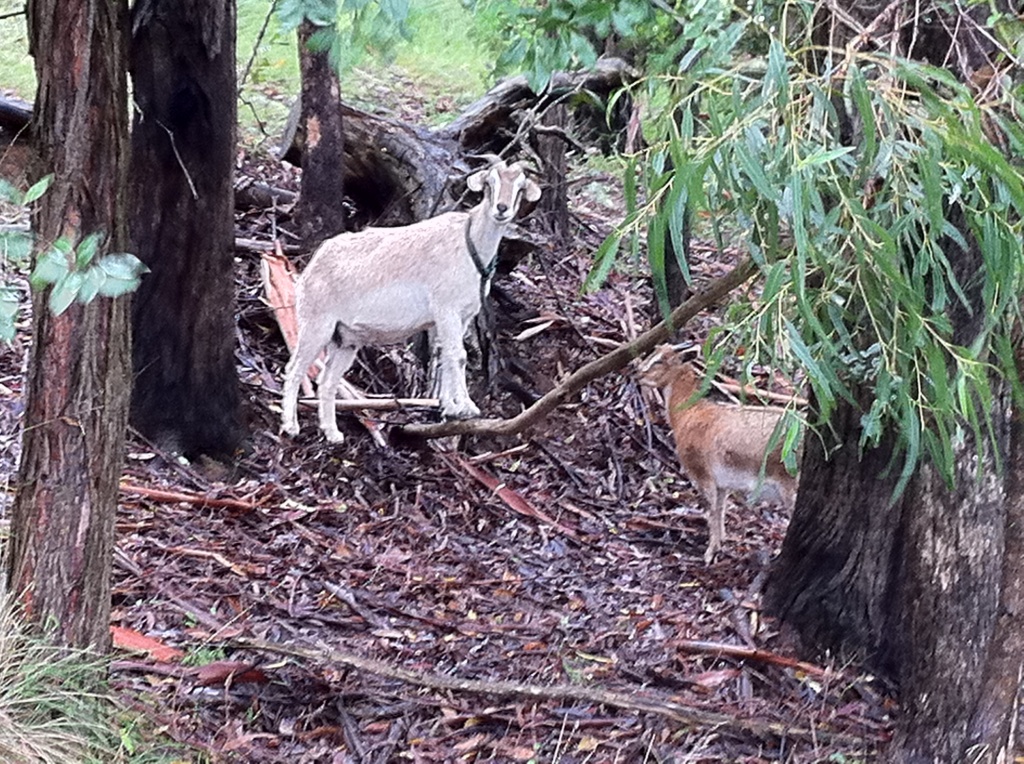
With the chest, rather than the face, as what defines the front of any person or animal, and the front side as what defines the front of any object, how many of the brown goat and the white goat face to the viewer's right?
1

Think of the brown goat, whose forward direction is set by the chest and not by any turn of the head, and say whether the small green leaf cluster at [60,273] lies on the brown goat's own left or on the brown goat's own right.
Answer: on the brown goat's own left

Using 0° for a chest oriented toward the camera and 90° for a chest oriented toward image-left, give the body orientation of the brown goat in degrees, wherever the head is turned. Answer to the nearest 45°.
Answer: approximately 90°

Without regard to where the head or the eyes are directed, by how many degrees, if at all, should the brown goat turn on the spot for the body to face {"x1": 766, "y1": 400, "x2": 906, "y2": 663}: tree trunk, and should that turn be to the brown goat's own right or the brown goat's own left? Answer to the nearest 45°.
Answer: approximately 90° to the brown goat's own left

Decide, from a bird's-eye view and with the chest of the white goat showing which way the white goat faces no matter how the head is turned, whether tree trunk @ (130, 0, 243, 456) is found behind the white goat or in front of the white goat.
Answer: behind

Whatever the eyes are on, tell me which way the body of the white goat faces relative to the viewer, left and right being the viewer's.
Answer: facing to the right of the viewer

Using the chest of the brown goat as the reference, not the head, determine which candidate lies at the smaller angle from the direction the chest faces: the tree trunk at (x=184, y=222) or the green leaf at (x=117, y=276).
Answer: the tree trunk

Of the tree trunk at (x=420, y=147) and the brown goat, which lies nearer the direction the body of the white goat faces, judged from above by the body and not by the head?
the brown goat

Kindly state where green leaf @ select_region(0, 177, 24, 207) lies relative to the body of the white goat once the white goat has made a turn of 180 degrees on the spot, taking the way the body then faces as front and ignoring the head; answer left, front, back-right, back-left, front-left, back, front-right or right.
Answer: left

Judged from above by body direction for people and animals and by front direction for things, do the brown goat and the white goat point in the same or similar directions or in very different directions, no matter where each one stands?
very different directions

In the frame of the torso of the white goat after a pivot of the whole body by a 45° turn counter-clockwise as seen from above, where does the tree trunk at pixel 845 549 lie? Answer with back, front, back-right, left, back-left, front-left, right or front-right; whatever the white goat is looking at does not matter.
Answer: right

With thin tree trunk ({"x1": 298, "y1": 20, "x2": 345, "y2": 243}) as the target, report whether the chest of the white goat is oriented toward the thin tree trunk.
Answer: no

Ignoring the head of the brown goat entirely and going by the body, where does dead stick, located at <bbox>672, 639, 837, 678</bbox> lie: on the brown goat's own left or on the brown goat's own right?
on the brown goat's own left

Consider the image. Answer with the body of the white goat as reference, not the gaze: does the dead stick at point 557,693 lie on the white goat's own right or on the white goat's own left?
on the white goat's own right

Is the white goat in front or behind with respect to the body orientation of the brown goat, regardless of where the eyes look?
in front

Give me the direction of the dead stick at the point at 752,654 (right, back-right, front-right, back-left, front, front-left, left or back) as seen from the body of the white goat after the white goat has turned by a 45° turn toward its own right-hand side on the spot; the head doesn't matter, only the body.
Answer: front

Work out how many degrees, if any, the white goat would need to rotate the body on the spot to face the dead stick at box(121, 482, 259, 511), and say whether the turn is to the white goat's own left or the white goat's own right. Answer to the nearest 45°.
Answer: approximately 135° to the white goat's own right
